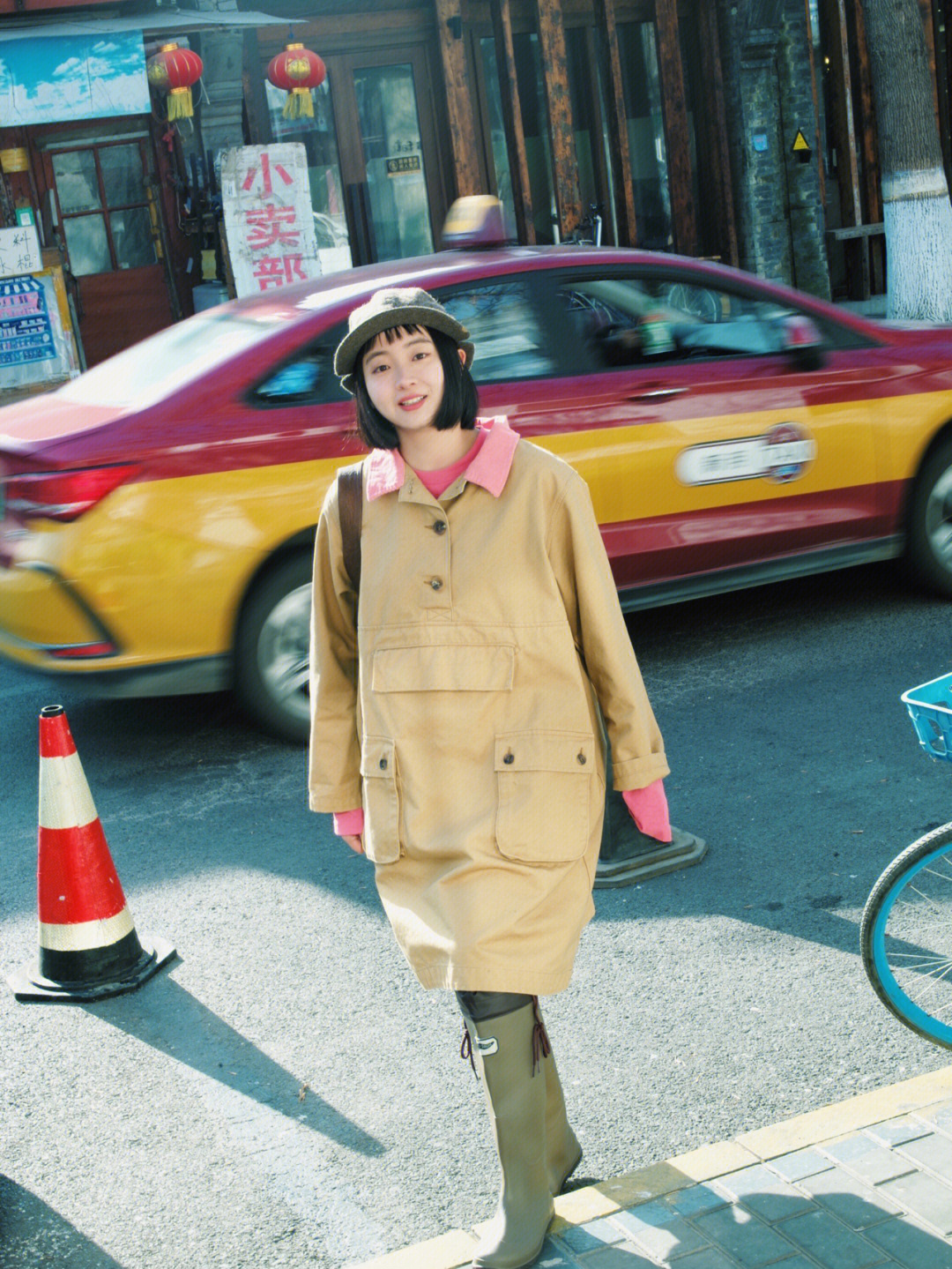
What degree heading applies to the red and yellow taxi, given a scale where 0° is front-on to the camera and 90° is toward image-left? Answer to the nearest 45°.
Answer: approximately 225°

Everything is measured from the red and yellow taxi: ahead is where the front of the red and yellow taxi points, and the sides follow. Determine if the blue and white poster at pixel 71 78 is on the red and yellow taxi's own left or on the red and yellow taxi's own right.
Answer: on the red and yellow taxi's own left

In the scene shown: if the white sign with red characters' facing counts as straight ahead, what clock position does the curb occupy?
The curb is roughly at 12 o'clock from the white sign with red characters.

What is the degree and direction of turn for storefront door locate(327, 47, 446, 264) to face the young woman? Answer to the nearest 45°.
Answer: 0° — it already faces them

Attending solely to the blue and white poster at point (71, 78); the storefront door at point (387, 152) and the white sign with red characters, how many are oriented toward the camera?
3

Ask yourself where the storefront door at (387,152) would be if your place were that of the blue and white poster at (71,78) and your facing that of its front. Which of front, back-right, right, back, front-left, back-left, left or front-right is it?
back-left

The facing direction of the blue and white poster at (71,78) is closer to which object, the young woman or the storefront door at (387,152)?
the young woman

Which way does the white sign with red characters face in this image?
toward the camera

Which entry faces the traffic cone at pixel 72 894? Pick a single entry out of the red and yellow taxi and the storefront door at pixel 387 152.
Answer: the storefront door

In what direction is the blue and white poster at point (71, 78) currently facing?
toward the camera

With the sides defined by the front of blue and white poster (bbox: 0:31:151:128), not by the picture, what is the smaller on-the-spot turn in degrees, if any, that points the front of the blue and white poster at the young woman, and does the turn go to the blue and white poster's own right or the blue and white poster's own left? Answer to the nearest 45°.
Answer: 0° — it already faces them

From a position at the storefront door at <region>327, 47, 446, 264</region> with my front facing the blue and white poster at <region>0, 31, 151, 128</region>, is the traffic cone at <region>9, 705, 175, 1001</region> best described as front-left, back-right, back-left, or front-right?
front-left

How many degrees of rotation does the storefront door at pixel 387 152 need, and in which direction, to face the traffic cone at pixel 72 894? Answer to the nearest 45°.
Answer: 0° — it already faces it

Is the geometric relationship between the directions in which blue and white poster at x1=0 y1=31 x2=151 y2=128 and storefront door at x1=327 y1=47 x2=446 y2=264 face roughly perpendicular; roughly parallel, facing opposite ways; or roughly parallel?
roughly parallel

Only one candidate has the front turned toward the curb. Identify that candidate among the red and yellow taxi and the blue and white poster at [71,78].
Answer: the blue and white poster

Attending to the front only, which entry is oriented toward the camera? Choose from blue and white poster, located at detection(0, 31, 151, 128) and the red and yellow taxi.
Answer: the blue and white poster

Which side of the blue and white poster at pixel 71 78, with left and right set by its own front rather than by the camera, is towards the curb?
front

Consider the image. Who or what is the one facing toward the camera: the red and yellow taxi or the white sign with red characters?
the white sign with red characters

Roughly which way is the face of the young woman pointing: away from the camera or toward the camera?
toward the camera

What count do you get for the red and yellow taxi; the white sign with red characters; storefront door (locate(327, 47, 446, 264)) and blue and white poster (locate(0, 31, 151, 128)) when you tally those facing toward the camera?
3

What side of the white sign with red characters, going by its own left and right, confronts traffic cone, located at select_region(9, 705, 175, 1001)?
front
